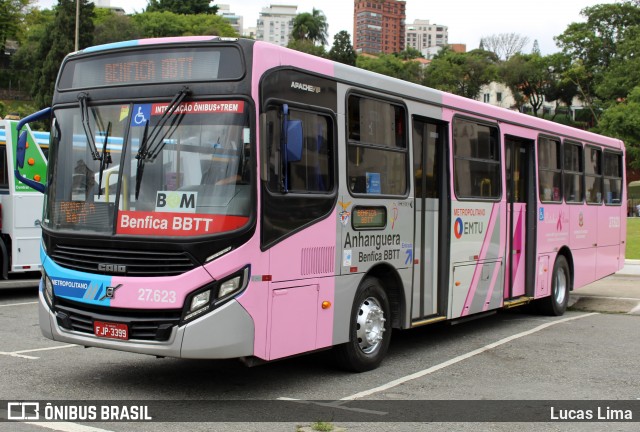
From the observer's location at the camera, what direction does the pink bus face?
facing the viewer and to the left of the viewer

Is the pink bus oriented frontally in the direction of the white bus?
no
